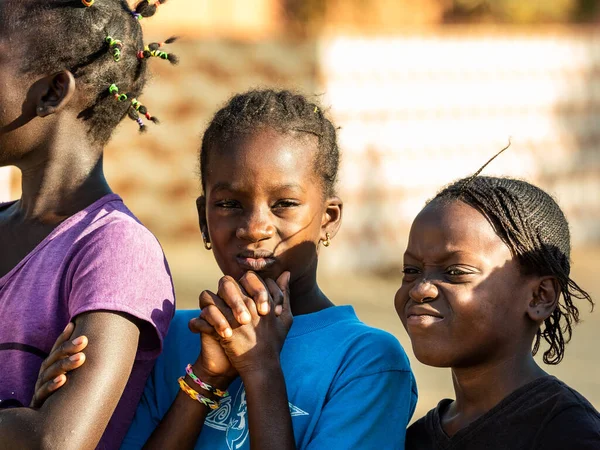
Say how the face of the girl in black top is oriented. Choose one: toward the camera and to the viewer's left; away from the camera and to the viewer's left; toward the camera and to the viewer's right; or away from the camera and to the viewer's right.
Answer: toward the camera and to the viewer's left

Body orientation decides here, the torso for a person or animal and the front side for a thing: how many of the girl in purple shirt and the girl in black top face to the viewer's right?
0

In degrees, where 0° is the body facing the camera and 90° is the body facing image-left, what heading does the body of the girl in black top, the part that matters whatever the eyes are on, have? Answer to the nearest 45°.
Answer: approximately 45°

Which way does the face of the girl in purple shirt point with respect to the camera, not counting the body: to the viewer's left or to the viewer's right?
to the viewer's left

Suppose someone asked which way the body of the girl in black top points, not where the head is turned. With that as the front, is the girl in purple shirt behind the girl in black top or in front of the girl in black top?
in front

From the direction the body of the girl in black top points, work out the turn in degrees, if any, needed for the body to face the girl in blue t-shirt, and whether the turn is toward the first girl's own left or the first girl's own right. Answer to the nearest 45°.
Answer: approximately 45° to the first girl's own right

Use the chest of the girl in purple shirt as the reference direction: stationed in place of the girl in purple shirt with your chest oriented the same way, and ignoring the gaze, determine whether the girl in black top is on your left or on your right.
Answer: on your left

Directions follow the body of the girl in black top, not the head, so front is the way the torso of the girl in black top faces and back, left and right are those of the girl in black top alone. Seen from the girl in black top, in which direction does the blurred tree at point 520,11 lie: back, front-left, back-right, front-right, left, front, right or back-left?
back-right
